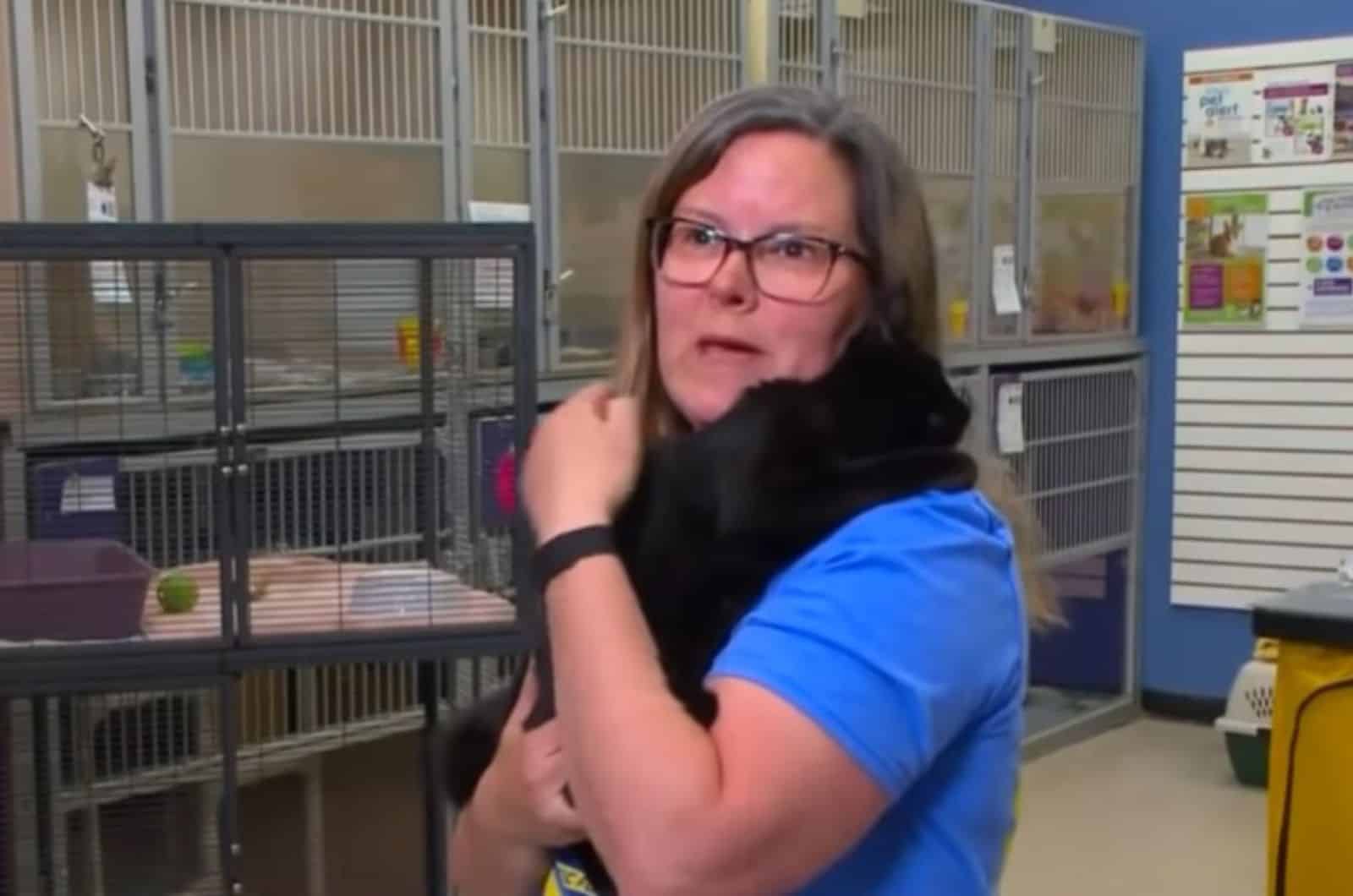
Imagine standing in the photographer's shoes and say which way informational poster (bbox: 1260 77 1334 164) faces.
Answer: facing the viewer and to the left of the viewer

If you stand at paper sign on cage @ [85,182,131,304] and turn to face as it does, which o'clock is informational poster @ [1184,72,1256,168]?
The informational poster is roughly at 8 o'clock from the paper sign on cage.

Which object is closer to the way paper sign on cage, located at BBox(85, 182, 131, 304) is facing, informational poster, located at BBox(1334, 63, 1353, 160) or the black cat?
the black cat

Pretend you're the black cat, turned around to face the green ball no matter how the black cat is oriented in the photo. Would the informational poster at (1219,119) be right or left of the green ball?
right

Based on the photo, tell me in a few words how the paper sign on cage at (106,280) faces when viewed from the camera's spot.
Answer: facing the viewer

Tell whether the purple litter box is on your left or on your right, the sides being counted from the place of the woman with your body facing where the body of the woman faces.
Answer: on your right

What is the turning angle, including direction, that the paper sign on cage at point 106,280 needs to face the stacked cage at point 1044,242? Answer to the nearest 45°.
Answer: approximately 135° to its left
